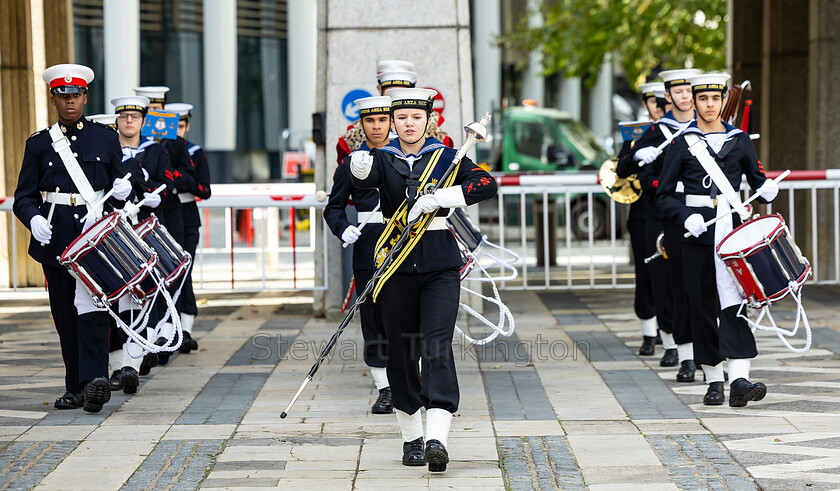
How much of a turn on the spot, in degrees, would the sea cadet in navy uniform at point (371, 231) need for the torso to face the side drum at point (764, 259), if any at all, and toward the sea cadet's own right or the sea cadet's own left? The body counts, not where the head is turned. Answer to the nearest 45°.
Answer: approximately 90° to the sea cadet's own left

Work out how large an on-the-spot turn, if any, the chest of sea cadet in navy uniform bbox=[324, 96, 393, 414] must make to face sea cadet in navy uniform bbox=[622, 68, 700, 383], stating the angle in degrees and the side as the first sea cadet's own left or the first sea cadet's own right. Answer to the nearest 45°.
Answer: approximately 135° to the first sea cadet's own left

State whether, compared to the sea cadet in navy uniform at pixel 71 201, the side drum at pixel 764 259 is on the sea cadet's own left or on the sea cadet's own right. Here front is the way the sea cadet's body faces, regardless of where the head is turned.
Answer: on the sea cadet's own left

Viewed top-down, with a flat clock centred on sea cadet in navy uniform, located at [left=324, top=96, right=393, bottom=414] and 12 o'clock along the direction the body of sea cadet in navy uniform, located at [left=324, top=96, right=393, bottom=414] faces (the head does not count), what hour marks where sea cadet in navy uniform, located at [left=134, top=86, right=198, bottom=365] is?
sea cadet in navy uniform, located at [left=134, top=86, right=198, bottom=365] is roughly at 5 o'clock from sea cadet in navy uniform, located at [left=324, top=96, right=393, bottom=414].

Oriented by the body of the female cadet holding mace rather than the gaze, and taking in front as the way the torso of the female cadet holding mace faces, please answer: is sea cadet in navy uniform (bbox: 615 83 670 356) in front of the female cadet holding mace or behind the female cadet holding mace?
behind

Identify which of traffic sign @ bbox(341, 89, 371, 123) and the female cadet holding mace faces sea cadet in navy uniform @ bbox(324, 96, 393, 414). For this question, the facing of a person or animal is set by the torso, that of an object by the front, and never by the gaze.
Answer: the traffic sign

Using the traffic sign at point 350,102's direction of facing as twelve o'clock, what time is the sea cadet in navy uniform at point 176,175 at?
The sea cadet in navy uniform is roughly at 1 o'clock from the traffic sign.

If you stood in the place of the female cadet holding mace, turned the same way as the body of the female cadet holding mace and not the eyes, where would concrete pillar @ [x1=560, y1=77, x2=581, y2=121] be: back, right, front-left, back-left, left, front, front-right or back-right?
back

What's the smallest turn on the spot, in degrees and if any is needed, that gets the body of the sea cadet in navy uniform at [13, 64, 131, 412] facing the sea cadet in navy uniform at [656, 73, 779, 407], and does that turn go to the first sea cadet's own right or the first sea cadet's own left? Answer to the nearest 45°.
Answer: approximately 90° to the first sea cadet's own left

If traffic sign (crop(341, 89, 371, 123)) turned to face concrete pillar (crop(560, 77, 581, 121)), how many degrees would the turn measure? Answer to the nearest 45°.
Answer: approximately 180°

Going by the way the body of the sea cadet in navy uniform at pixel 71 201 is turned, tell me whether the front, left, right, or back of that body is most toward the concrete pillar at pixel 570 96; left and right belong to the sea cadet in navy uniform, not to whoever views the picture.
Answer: back

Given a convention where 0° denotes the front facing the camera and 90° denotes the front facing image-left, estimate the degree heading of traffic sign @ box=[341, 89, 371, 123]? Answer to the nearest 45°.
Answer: approximately 0°

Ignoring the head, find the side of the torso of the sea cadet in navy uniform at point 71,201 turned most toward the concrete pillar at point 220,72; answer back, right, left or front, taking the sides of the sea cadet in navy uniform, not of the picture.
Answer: back

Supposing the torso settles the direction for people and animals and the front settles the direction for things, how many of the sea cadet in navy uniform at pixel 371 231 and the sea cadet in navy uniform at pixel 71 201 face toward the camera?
2

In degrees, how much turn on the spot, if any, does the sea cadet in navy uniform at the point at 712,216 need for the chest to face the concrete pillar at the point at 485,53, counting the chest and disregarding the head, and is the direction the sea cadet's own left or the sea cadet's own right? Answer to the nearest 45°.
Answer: approximately 180°
